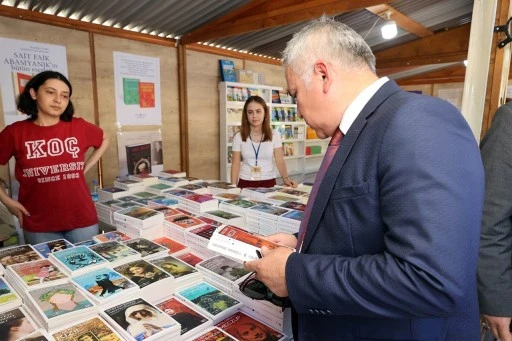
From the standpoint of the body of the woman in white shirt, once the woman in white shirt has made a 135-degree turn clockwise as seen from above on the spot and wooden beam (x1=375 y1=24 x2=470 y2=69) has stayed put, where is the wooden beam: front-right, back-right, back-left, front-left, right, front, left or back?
right

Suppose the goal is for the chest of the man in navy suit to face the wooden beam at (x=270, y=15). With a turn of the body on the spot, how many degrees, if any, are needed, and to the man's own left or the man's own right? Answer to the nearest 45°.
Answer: approximately 90° to the man's own right

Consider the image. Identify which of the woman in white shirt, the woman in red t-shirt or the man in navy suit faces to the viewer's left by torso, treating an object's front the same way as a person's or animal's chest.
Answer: the man in navy suit

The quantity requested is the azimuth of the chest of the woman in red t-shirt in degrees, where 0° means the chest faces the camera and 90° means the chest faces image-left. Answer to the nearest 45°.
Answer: approximately 0°

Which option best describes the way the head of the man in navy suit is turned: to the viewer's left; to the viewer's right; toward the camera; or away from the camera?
to the viewer's left

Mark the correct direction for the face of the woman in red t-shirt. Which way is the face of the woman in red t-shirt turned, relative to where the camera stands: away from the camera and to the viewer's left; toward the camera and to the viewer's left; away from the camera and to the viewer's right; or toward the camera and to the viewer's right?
toward the camera and to the viewer's right

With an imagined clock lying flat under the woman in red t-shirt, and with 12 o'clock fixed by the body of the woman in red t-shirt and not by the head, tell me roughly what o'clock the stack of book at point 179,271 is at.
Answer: The stack of book is roughly at 11 o'clock from the woman in red t-shirt.

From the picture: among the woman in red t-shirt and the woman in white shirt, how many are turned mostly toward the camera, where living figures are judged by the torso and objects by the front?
2

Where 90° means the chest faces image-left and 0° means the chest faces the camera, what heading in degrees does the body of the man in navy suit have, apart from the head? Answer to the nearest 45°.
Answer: approximately 90°

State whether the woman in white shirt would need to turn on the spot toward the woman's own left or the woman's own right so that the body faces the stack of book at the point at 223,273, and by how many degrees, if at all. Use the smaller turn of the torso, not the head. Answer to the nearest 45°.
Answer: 0° — they already face it

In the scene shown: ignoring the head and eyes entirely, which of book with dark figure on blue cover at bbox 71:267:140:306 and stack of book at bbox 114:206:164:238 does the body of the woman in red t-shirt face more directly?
the book with dark figure on blue cover

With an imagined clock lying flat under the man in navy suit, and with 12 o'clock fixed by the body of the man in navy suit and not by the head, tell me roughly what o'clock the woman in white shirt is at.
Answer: The woman in white shirt is roughly at 2 o'clock from the man in navy suit.
